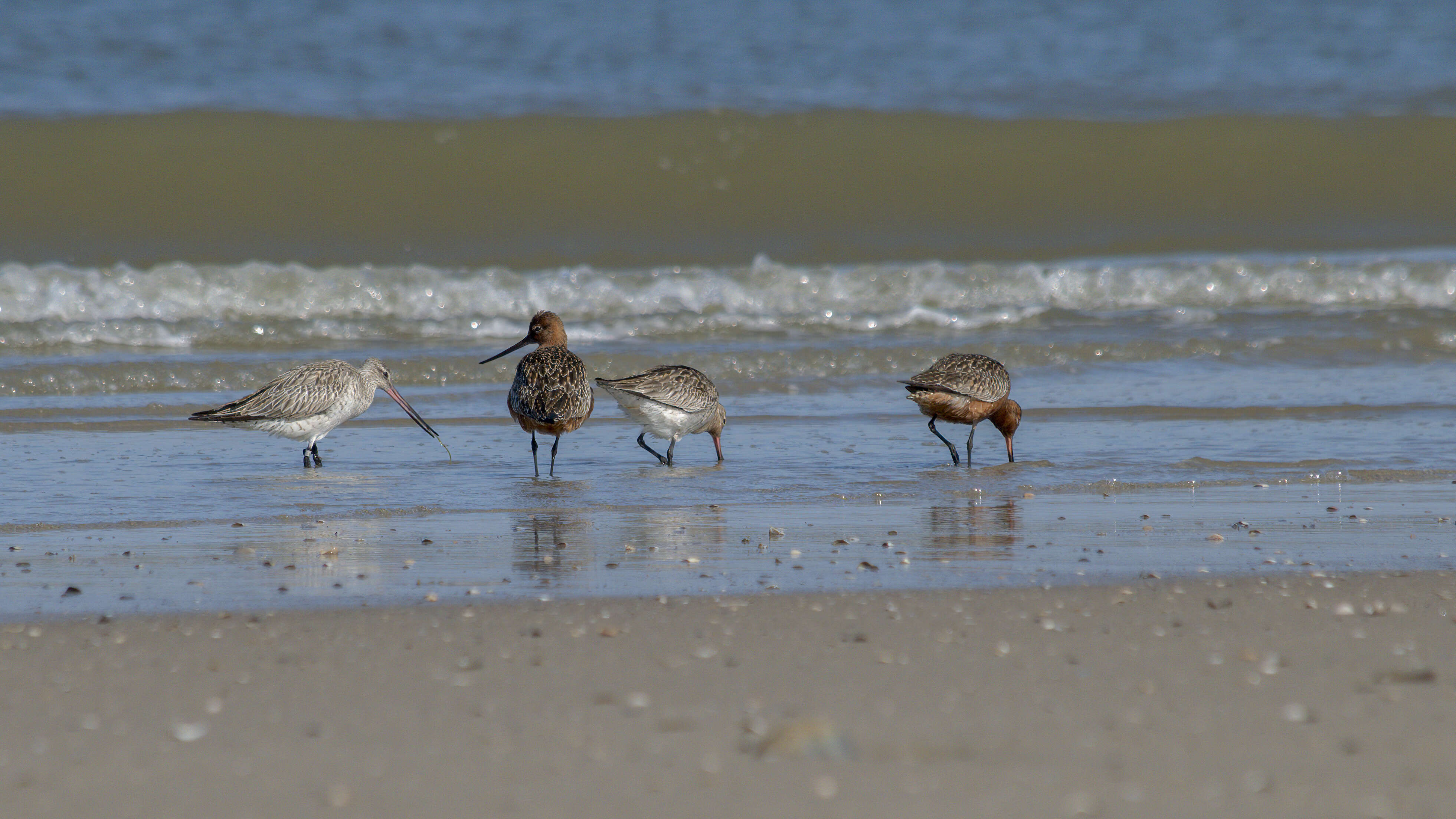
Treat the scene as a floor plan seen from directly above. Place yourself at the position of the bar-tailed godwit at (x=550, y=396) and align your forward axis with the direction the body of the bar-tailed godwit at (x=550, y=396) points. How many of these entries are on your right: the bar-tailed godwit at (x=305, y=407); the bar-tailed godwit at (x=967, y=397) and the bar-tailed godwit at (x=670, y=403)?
2

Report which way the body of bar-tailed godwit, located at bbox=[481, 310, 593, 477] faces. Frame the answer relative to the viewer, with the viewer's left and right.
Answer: facing away from the viewer

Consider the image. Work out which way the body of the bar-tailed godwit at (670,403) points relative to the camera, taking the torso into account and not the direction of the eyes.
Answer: to the viewer's right

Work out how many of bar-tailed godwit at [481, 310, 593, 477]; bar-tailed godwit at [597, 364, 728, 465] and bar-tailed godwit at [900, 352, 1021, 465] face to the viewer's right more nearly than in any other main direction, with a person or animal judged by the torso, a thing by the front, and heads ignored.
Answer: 2

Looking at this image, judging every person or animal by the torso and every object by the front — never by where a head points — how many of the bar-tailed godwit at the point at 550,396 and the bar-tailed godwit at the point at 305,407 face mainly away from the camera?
1

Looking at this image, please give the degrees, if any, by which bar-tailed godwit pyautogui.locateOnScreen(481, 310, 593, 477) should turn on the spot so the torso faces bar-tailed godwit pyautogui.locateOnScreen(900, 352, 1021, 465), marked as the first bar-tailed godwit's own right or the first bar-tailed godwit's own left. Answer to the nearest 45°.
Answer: approximately 90° to the first bar-tailed godwit's own right

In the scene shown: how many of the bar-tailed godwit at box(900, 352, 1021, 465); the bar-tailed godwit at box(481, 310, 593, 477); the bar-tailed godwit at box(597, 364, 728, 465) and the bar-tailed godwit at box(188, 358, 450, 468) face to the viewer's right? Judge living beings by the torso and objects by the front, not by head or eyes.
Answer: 3

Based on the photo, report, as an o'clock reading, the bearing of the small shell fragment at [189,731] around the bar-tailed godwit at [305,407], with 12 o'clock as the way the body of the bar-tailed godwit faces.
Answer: The small shell fragment is roughly at 3 o'clock from the bar-tailed godwit.

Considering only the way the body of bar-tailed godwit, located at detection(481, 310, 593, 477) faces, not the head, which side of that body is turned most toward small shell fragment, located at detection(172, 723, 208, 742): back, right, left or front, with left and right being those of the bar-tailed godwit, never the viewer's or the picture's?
back

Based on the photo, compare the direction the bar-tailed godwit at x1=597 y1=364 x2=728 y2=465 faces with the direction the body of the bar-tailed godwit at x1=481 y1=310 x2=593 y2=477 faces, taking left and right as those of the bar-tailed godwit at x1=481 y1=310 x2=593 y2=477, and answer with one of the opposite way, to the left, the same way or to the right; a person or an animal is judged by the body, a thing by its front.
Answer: to the right

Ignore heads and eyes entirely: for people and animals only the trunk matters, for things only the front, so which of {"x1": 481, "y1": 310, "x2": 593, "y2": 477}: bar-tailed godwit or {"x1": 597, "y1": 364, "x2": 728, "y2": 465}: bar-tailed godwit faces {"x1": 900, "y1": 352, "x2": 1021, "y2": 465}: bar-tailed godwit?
{"x1": 597, "y1": 364, "x2": 728, "y2": 465}: bar-tailed godwit

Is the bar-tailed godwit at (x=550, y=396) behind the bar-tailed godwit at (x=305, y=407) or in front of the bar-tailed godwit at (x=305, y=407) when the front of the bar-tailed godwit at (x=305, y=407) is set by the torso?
in front

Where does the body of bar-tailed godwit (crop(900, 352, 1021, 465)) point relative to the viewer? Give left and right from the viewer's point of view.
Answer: facing to the right of the viewer

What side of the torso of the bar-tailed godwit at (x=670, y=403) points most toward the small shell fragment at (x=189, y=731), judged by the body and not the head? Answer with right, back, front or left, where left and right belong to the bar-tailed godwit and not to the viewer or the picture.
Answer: right

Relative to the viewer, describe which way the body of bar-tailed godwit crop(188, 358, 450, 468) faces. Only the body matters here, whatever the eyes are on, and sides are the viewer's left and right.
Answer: facing to the right of the viewer
